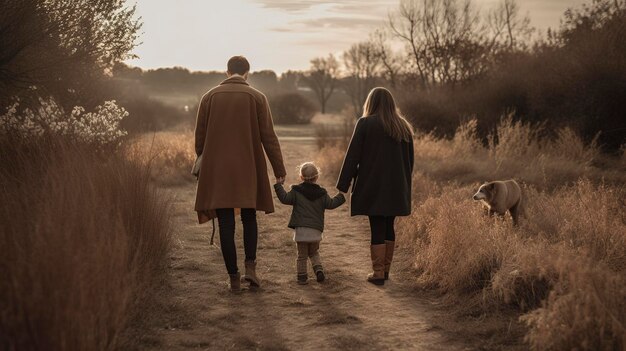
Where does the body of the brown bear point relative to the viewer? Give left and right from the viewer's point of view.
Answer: facing to the left of the viewer

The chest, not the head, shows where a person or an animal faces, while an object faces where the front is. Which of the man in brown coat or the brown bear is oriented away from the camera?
the man in brown coat

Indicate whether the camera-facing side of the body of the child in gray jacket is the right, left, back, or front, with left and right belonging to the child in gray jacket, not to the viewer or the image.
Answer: back

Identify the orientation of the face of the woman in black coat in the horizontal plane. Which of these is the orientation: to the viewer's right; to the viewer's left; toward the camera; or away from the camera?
away from the camera

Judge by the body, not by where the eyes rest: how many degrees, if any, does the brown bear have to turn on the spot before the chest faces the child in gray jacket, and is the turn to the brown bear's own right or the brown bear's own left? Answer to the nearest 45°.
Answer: approximately 45° to the brown bear's own left

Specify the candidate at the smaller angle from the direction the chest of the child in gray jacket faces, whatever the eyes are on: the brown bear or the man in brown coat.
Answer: the brown bear

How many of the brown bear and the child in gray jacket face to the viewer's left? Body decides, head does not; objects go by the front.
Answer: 1

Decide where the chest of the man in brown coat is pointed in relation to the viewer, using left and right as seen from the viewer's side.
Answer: facing away from the viewer

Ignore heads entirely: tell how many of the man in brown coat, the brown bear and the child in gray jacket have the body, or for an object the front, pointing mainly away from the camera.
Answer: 2

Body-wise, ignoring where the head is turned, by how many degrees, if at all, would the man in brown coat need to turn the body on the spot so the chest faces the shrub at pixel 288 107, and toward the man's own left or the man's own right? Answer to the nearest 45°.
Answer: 0° — they already face it

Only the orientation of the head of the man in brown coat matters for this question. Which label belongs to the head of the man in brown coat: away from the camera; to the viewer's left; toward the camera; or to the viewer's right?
away from the camera

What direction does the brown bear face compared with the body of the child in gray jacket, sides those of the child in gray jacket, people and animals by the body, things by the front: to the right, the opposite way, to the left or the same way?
to the left

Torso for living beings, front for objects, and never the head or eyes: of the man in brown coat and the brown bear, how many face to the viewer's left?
1
